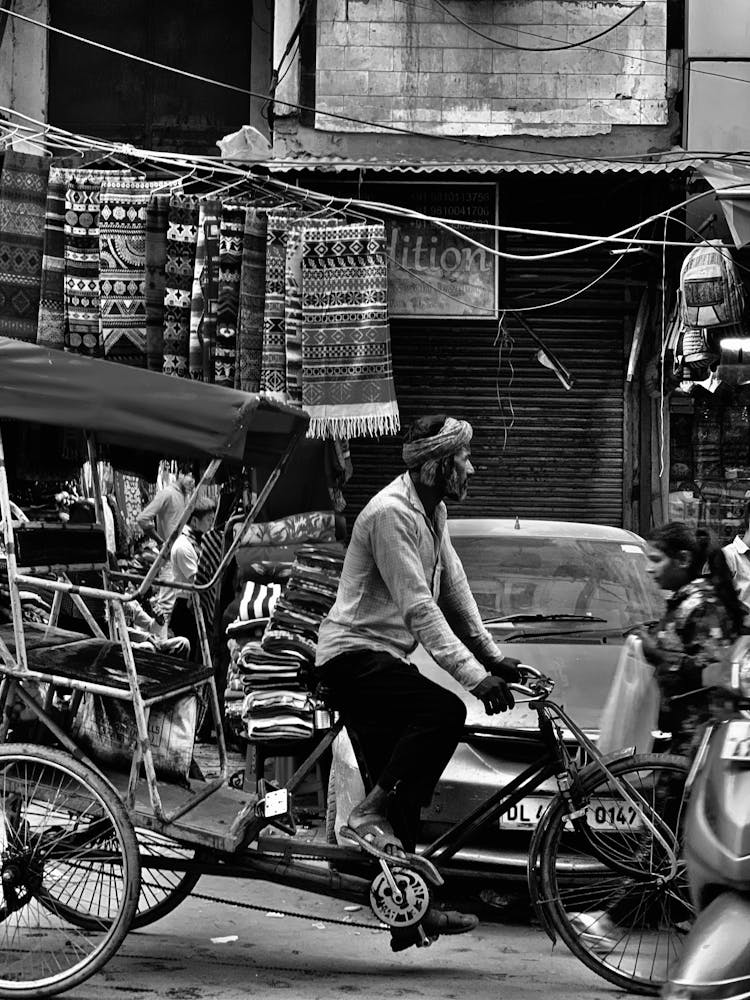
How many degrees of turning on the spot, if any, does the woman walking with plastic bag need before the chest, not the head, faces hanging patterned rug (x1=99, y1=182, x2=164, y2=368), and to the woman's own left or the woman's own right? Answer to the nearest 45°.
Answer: approximately 45° to the woman's own right

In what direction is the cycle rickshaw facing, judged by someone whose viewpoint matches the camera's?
facing to the right of the viewer

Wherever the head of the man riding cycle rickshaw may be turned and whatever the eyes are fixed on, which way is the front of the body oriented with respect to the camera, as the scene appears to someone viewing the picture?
to the viewer's right

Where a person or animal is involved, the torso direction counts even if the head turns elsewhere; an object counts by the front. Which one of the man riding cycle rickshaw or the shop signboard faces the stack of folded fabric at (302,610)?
the shop signboard

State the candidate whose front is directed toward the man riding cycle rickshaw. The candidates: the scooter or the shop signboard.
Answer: the shop signboard

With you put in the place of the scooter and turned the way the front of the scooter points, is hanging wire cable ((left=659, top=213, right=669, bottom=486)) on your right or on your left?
on your right

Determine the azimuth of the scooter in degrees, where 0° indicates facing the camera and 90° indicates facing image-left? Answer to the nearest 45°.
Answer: approximately 45°

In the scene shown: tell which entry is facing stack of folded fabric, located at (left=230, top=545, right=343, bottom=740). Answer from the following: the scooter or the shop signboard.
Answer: the shop signboard

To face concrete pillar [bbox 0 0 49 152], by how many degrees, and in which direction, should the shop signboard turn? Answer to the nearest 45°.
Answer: approximately 135° to its right

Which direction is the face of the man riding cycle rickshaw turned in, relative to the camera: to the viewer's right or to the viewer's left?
to the viewer's right
